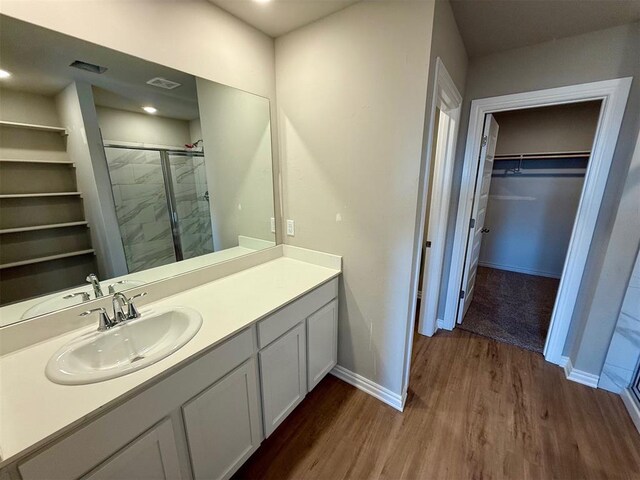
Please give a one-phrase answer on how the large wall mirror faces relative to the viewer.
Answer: facing the viewer and to the right of the viewer

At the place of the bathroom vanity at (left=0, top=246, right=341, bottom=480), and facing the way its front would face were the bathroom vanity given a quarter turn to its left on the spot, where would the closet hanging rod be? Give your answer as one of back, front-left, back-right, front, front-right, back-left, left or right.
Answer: front-right

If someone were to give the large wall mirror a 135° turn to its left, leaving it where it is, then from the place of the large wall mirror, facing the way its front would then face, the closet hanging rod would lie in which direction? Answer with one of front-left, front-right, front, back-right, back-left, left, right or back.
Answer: right

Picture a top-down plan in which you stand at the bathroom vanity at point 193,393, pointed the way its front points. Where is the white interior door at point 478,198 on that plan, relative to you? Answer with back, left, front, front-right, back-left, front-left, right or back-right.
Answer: front-left

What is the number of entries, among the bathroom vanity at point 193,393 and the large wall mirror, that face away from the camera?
0

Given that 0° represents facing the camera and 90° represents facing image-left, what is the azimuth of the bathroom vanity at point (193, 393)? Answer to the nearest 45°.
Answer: approximately 315°
